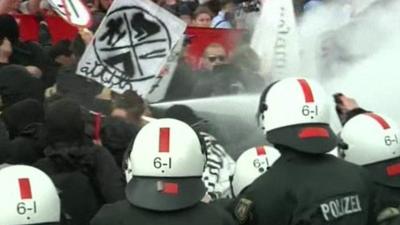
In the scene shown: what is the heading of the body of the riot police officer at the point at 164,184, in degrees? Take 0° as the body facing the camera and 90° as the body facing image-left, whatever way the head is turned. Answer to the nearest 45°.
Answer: approximately 180°

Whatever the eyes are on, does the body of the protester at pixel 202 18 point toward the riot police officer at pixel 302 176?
yes

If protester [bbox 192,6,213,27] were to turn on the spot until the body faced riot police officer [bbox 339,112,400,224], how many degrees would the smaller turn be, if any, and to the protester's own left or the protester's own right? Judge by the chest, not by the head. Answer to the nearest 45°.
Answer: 0° — they already face them

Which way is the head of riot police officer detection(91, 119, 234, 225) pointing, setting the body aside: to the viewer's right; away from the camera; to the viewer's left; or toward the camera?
away from the camera

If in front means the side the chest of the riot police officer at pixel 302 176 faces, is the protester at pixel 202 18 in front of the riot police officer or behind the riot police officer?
in front

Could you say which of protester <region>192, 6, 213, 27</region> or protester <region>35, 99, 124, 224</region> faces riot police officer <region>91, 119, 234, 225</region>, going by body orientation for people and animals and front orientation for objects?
protester <region>192, 6, 213, 27</region>

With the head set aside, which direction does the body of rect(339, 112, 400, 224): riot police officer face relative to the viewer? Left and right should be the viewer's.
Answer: facing away from the viewer and to the left of the viewer

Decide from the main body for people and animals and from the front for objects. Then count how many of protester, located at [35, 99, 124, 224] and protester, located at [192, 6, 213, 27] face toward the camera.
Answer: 1

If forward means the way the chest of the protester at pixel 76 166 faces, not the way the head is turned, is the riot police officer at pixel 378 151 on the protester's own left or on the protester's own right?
on the protester's own right

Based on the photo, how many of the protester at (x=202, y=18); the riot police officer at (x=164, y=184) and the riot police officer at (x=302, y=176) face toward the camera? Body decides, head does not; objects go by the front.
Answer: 1

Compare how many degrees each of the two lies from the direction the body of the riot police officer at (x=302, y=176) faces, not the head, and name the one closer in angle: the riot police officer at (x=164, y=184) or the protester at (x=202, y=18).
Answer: the protester
